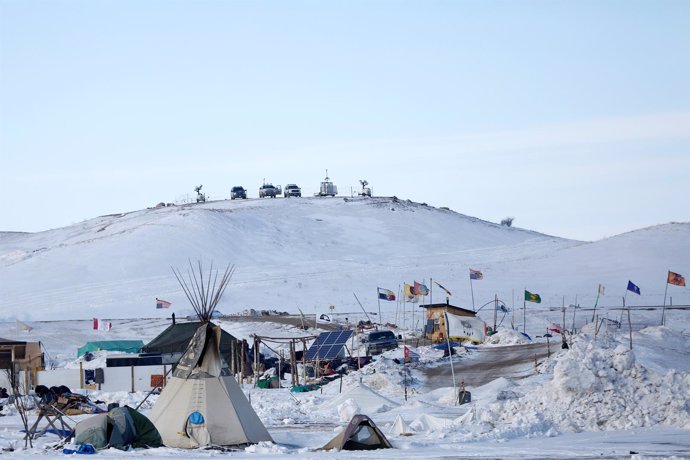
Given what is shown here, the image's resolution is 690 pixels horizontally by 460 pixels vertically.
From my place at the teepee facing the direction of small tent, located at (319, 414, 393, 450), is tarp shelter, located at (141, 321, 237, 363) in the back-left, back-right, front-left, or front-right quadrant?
back-left

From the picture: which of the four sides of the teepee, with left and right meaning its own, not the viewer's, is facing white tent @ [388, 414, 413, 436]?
left

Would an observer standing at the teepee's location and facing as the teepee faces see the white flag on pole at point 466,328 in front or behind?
behind

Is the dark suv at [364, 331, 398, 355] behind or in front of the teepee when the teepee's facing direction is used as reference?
behind

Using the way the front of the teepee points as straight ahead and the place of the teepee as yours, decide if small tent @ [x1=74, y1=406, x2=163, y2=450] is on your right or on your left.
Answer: on your right

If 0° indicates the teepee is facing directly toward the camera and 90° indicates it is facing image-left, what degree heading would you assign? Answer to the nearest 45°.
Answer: approximately 0°

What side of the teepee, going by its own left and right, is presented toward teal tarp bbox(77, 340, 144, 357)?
back

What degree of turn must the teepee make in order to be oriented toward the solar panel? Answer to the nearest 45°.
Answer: approximately 180°
